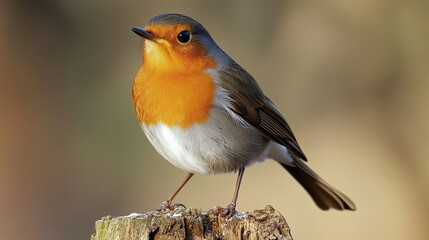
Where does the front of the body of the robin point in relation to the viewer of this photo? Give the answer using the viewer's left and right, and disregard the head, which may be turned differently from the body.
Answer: facing the viewer and to the left of the viewer
